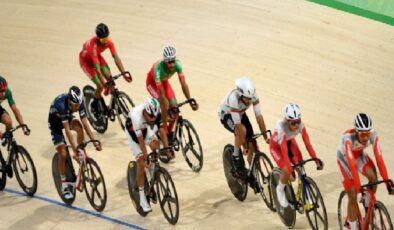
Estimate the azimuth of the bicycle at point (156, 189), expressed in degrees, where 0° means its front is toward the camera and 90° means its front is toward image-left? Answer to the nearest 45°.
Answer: approximately 315°

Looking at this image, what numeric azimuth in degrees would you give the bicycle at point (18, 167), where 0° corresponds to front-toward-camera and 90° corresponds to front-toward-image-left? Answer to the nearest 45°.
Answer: approximately 315°

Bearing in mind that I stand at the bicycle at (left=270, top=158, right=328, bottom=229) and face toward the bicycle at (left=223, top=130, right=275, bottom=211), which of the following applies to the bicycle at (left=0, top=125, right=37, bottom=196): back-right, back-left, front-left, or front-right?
front-left

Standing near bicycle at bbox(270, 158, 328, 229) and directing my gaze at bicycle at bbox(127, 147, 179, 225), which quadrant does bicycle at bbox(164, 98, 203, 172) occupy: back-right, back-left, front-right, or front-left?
front-right

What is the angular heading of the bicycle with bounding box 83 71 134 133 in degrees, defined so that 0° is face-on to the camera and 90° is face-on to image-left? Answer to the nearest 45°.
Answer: approximately 315°

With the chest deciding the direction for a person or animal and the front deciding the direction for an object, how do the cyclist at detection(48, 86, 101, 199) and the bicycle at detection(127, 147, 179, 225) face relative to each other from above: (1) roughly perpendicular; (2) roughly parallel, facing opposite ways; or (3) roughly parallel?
roughly parallel

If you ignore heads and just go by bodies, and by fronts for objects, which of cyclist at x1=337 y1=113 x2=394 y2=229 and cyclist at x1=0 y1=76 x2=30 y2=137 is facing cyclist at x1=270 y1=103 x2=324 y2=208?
cyclist at x1=0 y1=76 x2=30 y2=137

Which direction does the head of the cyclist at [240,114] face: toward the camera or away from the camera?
toward the camera

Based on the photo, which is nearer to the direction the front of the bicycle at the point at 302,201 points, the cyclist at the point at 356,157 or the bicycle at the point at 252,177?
the cyclist

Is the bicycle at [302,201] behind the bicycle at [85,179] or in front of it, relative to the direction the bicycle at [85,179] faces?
in front

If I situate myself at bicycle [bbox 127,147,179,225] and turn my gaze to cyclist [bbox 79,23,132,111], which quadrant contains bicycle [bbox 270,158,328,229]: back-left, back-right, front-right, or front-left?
back-right
